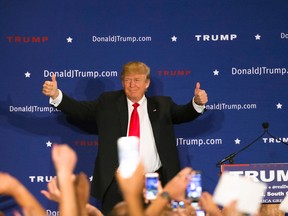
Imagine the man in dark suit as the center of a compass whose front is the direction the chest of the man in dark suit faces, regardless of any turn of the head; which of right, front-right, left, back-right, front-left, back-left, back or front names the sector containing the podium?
left

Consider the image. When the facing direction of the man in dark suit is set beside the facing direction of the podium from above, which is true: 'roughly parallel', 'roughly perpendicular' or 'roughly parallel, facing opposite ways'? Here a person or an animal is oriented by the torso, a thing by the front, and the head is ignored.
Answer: roughly parallel

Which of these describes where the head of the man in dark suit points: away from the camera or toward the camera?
toward the camera

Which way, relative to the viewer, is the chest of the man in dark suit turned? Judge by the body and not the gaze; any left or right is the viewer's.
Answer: facing the viewer

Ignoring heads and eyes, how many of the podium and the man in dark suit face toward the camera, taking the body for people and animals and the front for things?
2

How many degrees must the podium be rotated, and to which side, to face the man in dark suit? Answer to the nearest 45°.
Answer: approximately 90° to its right
